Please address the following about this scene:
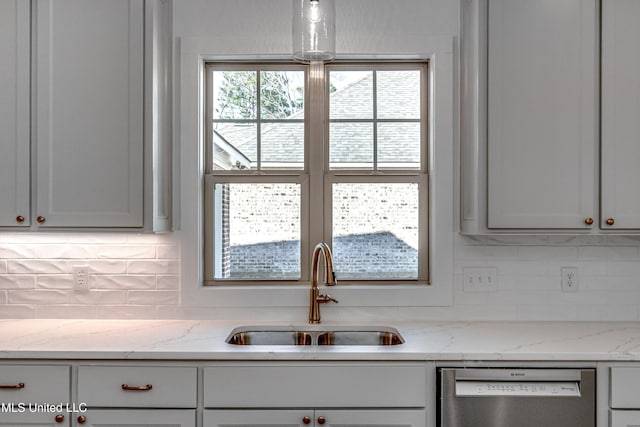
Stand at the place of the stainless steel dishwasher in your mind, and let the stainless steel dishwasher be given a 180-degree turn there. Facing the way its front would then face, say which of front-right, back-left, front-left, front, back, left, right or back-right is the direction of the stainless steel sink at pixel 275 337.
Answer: left

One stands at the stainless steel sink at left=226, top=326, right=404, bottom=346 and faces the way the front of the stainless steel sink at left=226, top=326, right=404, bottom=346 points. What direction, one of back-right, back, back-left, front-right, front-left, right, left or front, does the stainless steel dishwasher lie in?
front-left

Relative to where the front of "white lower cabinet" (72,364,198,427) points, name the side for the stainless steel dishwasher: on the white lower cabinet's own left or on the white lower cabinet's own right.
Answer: on the white lower cabinet's own left

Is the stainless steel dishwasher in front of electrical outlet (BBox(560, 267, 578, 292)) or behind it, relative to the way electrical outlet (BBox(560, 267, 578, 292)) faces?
in front

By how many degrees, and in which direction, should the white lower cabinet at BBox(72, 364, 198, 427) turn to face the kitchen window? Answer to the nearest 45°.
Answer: approximately 135° to its left

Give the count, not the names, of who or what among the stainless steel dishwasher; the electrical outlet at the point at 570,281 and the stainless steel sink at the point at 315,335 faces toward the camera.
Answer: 3

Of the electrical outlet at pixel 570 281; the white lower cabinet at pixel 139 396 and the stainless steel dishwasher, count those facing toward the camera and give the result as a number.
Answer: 3

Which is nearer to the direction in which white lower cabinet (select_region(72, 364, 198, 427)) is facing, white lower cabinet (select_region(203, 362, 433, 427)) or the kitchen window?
the white lower cabinet
